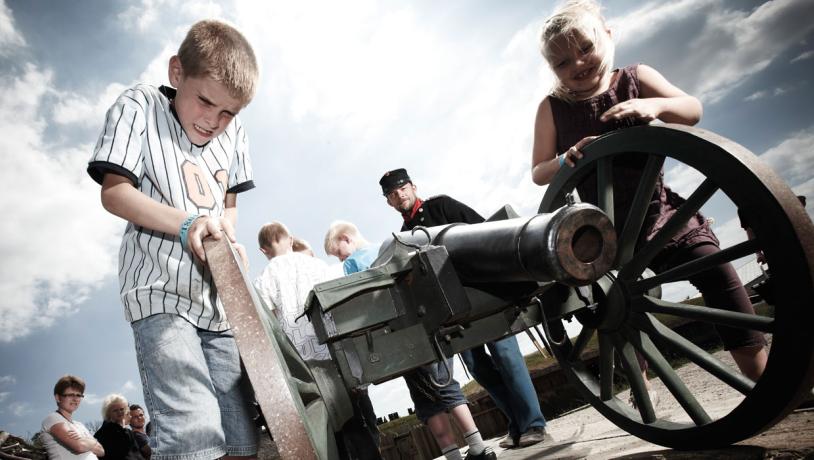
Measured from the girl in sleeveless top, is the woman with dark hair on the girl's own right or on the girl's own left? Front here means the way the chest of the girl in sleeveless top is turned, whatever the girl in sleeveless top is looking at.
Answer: on the girl's own right

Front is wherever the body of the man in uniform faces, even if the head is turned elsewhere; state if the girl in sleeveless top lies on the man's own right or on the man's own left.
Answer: on the man's own left

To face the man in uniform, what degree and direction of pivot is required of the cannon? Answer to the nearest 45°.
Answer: approximately 135° to its left

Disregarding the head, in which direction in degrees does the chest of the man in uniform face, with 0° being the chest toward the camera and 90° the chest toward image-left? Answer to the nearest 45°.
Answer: approximately 45°

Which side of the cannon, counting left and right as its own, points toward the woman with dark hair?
back

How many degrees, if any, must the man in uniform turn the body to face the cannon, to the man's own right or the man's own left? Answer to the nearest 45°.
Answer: approximately 45° to the man's own left

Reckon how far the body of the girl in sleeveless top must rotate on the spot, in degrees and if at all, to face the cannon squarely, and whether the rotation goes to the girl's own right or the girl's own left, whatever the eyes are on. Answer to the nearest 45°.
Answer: approximately 45° to the girl's own right
